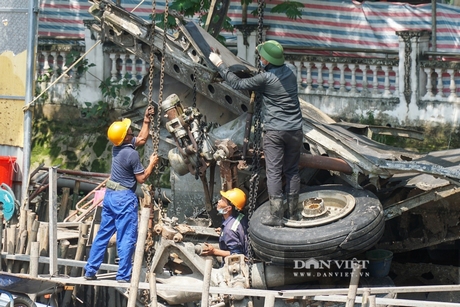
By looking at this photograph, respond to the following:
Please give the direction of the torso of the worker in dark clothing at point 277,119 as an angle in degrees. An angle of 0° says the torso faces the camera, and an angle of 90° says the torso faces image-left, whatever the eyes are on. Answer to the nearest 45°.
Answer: approximately 135°

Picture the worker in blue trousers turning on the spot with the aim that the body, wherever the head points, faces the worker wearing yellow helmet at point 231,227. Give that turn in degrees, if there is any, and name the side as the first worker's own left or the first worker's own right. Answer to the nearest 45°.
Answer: approximately 45° to the first worker's own right

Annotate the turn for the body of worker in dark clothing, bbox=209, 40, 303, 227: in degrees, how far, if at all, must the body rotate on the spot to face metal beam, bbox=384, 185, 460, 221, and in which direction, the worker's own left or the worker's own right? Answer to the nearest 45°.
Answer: approximately 135° to the worker's own right

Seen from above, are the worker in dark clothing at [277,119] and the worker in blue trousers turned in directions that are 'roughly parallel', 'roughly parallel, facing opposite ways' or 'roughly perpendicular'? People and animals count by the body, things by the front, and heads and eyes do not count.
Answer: roughly perpendicular

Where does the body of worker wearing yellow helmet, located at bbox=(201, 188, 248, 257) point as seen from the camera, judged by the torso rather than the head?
to the viewer's left

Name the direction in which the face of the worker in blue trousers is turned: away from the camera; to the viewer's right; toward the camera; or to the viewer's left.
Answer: to the viewer's right

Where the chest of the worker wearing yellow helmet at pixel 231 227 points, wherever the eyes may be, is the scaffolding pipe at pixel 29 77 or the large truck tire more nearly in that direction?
the scaffolding pipe

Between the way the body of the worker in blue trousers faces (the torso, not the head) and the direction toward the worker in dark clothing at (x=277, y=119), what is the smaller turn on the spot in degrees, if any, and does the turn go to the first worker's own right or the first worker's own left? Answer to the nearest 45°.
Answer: approximately 45° to the first worker's own right

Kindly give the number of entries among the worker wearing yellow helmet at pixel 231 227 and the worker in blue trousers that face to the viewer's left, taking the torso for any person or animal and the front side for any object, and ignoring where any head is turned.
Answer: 1

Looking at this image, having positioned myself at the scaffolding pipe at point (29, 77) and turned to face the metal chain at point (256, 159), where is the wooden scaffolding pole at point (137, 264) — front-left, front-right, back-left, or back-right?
front-right

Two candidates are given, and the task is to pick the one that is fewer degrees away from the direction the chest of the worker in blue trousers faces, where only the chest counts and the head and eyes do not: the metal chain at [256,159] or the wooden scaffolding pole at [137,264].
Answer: the metal chain

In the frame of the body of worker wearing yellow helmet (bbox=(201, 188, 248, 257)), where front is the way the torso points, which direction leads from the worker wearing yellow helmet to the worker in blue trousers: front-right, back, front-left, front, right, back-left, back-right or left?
front

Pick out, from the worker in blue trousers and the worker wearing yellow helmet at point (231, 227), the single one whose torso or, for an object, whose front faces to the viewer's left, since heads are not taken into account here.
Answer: the worker wearing yellow helmet

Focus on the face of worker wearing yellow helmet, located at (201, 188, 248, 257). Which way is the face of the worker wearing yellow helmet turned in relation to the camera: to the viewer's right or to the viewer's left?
to the viewer's left

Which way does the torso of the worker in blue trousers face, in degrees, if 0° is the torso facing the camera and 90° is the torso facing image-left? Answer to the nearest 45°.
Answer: approximately 225°
